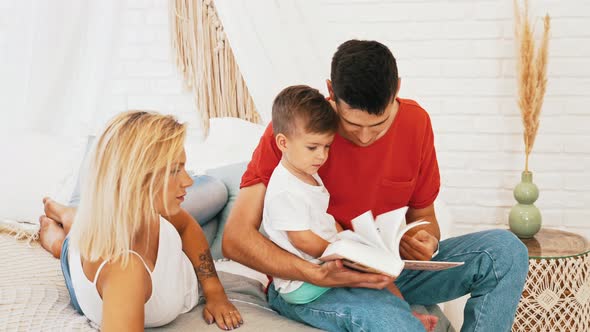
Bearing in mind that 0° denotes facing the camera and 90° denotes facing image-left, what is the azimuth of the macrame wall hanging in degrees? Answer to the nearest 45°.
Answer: approximately 0°

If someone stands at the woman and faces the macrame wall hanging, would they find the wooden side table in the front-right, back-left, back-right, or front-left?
front-right

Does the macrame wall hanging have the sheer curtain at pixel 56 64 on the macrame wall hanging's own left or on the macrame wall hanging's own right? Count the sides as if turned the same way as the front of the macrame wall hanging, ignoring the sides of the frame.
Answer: on the macrame wall hanging's own right

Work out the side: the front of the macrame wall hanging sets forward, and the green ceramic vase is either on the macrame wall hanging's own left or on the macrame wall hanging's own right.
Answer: on the macrame wall hanging's own left

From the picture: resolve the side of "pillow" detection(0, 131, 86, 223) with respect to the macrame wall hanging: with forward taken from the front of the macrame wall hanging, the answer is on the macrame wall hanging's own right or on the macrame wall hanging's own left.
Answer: on the macrame wall hanging's own right

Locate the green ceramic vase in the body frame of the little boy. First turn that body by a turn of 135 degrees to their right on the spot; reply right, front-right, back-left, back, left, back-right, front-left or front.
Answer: back-right

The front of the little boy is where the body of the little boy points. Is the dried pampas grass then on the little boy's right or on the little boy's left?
on the little boy's left

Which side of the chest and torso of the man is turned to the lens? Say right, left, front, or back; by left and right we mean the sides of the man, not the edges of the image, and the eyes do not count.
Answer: front

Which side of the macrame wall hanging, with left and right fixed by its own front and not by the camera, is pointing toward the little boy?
front

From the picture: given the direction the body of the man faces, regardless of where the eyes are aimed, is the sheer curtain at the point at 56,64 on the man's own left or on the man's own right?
on the man's own right

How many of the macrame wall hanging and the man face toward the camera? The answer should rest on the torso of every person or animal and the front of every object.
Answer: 2

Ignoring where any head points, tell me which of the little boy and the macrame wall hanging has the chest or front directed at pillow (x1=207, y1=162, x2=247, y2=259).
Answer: the macrame wall hanging

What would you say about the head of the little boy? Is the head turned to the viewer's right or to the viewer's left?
to the viewer's right

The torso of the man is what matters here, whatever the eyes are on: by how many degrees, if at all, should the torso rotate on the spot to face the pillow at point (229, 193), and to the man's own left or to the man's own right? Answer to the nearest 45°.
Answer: approximately 135° to the man's own right

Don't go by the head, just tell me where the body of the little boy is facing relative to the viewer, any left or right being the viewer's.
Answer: facing the viewer and to the right of the viewer
